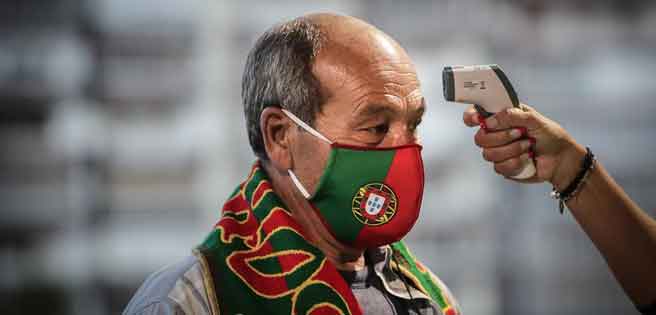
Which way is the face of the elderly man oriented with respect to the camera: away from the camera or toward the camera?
toward the camera

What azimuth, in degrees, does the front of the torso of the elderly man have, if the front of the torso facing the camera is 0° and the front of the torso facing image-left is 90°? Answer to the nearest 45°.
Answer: approximately 315°
